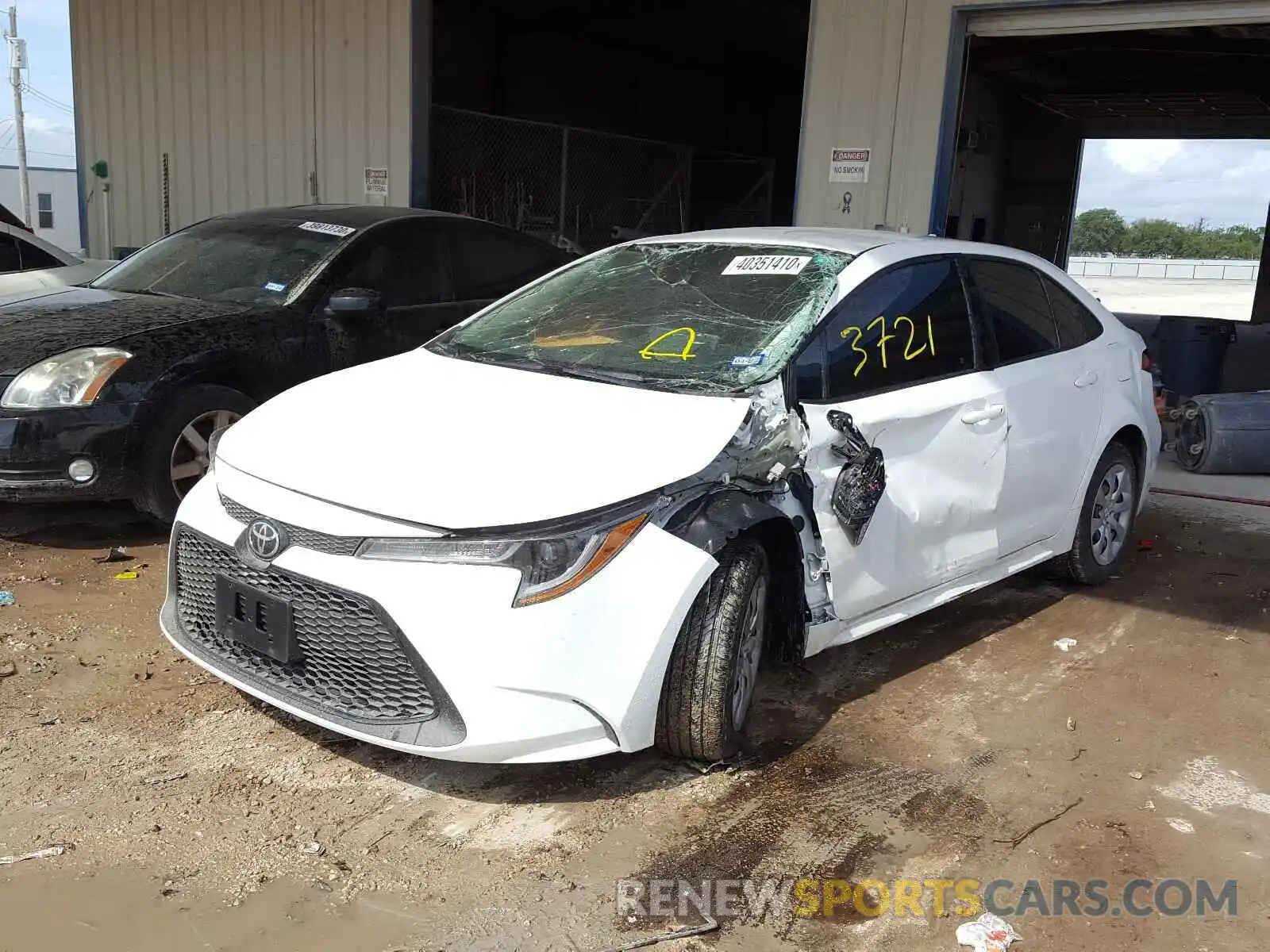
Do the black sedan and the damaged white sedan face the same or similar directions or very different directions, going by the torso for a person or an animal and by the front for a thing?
same or similar directions

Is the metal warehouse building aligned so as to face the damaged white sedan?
yes

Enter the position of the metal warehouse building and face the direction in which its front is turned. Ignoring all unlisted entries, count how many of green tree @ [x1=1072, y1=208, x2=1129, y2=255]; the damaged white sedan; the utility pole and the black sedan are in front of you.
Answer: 2

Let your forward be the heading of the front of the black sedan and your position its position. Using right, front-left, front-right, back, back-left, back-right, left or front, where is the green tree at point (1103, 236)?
back

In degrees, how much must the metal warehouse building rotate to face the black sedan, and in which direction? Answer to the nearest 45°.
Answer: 0° — it already faces it

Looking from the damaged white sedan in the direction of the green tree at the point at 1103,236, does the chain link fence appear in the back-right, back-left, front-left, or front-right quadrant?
front-left

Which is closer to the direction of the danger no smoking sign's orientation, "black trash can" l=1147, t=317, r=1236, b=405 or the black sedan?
the black sedan

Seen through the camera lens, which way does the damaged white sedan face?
facing the viewer and to the left of the viewer

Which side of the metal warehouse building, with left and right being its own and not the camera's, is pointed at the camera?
front

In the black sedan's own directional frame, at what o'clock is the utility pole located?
The utility pole is roughly at 4 o'clock from the black sedan.

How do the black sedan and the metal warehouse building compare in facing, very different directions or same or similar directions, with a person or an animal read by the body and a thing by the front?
same or similar directions

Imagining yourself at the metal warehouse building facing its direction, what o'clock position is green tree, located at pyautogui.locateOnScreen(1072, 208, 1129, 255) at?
The green tree is roughly at 7 o'clock from the metal warehouse building.

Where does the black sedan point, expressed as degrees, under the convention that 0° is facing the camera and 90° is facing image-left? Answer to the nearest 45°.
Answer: approximately 45°

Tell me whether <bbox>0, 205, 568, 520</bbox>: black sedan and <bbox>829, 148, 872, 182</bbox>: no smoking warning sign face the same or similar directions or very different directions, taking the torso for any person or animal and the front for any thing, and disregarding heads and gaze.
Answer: same or similar directions

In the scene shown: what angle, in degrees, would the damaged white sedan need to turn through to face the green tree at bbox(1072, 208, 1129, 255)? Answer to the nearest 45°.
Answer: approximately 135° to its right

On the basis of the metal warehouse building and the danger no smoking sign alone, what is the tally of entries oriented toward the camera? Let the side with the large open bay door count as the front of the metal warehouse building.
2
